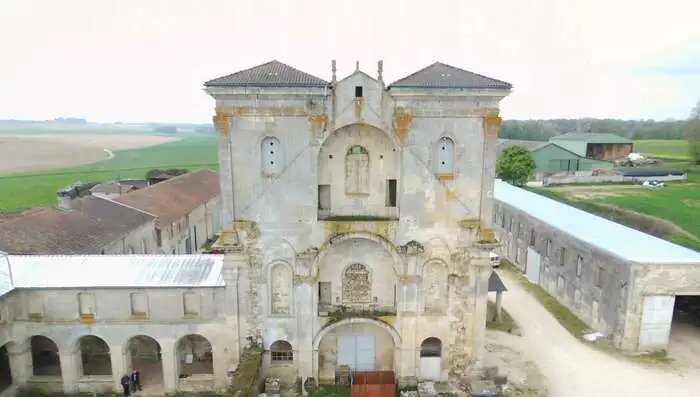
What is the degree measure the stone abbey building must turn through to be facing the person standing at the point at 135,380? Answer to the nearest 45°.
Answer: approximately 90° to its right

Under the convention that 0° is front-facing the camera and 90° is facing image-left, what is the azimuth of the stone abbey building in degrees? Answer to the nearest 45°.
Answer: approximately 0°

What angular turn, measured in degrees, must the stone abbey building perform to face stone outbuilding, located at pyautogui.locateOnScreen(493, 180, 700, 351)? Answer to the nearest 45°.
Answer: approximately 90° to its left

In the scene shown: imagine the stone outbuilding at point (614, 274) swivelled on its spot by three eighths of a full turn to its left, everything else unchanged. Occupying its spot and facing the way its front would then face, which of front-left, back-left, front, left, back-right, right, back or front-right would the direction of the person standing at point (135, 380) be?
back
